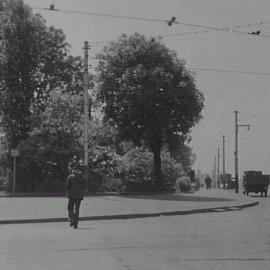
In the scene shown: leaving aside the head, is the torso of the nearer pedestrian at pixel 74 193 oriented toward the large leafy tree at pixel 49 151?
yes

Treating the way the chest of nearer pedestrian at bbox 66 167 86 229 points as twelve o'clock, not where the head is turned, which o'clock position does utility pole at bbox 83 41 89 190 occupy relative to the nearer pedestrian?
The utility pole is roughly at 12 o'clock from the nearer pedestrian.

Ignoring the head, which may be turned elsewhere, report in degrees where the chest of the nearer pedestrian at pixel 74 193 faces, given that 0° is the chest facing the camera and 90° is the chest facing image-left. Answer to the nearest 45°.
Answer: approximately 180°
